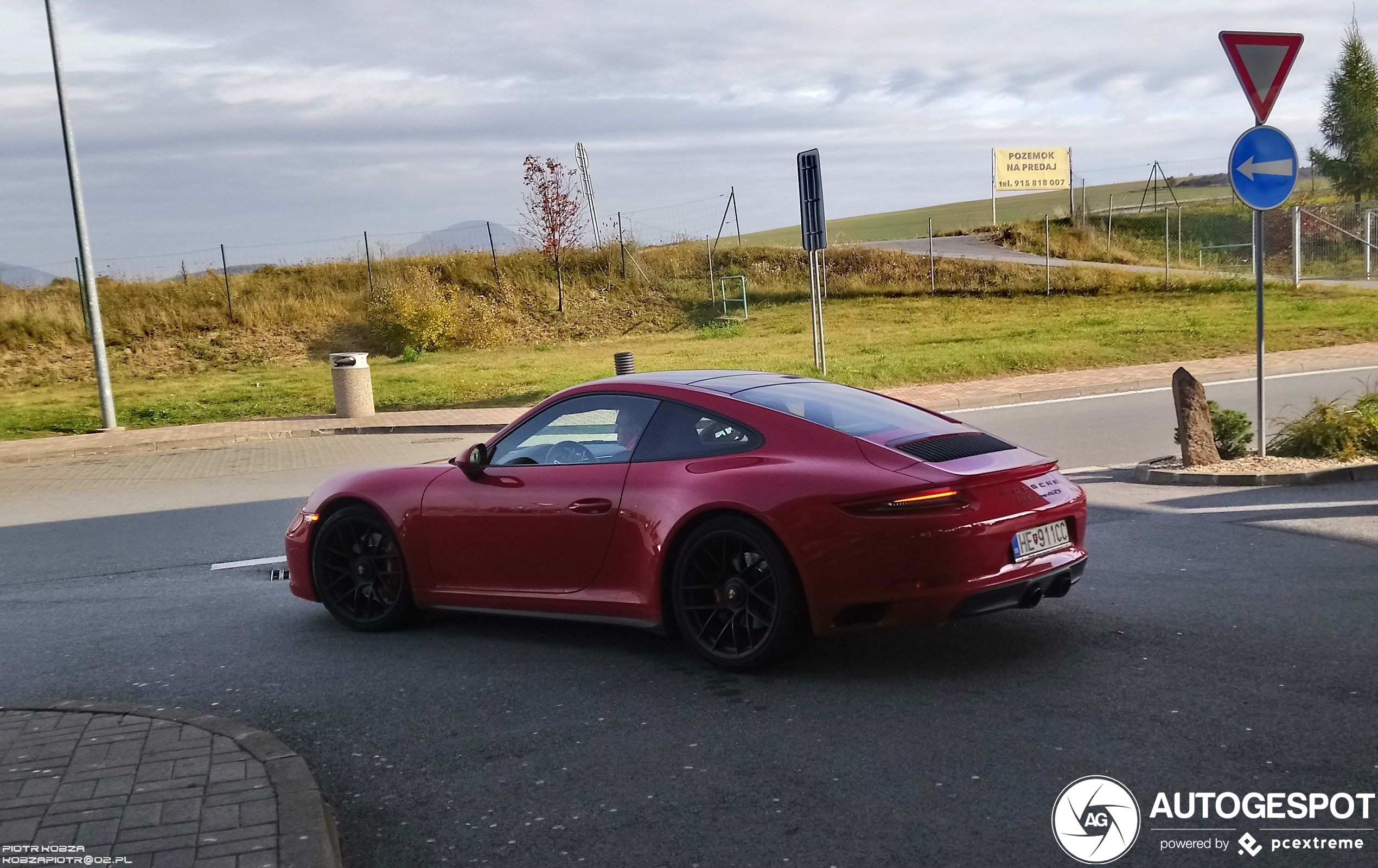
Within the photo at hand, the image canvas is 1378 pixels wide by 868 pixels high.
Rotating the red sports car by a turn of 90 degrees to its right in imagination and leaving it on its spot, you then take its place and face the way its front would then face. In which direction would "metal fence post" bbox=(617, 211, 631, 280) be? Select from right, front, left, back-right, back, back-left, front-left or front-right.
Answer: front-left

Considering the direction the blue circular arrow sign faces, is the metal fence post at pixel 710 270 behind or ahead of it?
behind

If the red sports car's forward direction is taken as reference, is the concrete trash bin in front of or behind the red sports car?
in front

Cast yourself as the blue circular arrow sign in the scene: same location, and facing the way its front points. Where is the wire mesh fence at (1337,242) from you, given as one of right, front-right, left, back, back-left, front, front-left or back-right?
back-left

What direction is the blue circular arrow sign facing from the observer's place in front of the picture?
facing the viewer and to the right of the viewer

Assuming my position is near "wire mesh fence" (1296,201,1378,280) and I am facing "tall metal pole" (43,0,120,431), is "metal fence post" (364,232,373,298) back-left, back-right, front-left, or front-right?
front-right

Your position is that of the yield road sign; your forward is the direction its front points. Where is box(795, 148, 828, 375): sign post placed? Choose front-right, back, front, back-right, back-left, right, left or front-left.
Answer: back

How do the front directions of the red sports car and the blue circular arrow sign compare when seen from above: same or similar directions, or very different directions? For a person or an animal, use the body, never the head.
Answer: very different directions

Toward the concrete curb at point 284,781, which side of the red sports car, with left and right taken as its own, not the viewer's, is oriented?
left

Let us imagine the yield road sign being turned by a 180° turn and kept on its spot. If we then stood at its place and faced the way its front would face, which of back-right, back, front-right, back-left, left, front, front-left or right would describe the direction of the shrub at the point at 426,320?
front

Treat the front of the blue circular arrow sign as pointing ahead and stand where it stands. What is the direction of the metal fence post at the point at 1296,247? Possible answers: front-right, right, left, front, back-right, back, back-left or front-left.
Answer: back-left

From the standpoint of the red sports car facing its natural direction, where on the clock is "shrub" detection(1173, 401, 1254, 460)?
The shrub is roughly at 3 o'clock from the red sports car.

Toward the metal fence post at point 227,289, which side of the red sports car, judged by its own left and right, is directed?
front

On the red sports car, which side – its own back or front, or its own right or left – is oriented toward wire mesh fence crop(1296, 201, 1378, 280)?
right

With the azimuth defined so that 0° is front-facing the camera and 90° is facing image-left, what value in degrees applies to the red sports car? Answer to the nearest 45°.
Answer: approximately 135°

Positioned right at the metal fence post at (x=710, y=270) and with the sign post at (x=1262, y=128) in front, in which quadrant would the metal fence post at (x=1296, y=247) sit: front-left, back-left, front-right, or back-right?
front-left

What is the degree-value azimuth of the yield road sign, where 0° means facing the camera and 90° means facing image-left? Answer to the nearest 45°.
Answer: approximately 315°

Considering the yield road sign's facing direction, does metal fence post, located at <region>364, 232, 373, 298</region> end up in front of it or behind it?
behind

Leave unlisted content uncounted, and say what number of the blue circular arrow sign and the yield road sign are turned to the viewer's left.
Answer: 0

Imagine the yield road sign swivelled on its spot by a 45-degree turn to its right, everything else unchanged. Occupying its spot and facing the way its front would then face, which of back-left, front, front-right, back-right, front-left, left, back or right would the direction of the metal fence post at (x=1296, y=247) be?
back

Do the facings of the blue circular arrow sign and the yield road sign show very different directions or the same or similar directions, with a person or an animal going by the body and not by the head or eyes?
same or similar directions

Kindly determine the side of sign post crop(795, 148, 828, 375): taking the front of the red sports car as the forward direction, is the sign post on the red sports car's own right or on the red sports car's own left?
on the red sports car's own right
